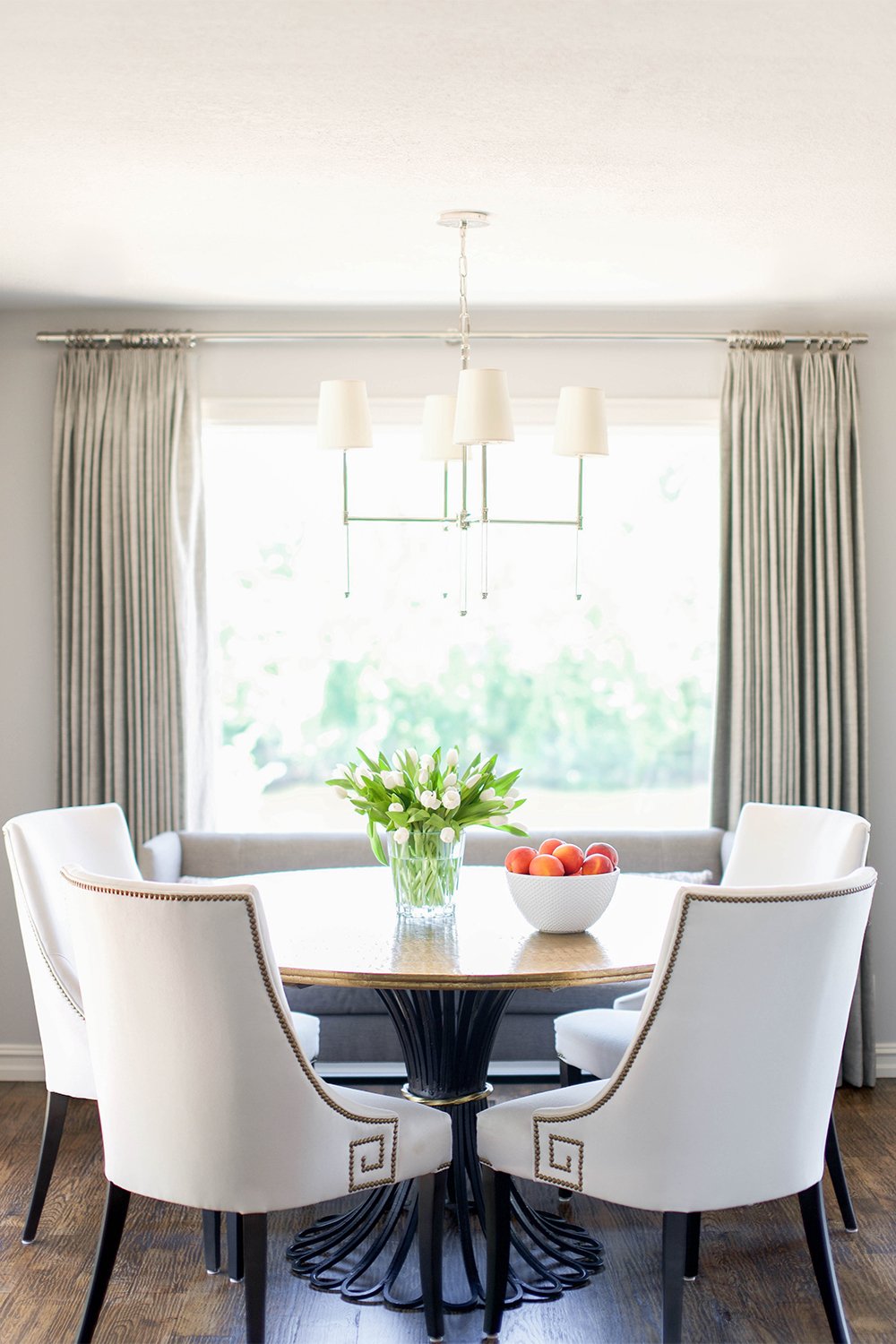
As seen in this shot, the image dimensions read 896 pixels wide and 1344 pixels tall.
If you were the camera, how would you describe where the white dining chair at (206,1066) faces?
facing away from the viewer and to the right of the viewer

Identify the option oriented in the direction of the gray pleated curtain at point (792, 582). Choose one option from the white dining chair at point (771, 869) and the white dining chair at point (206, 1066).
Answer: the white dining chair at point (206, 1066)

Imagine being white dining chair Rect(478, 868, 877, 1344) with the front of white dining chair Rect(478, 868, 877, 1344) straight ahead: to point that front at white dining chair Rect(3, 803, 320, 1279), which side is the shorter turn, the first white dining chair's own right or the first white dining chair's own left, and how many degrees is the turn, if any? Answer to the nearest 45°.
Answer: approximately 45° to the first white dining chair's own left

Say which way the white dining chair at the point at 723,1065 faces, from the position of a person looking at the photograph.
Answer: facing away from the viewer and to the left of the viewer

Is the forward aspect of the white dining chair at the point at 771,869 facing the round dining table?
yes

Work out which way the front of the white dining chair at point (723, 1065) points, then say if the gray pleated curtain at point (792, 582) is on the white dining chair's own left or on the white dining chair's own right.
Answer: on the white dining chair's own right

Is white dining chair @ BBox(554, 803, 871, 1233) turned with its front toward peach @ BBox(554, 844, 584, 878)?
yes

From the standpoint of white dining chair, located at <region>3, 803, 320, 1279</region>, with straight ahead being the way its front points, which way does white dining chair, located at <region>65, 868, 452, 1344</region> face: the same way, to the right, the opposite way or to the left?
to the left

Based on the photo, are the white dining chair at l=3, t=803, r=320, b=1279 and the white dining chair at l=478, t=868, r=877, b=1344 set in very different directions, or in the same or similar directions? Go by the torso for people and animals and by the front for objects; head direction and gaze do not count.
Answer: very different directions
